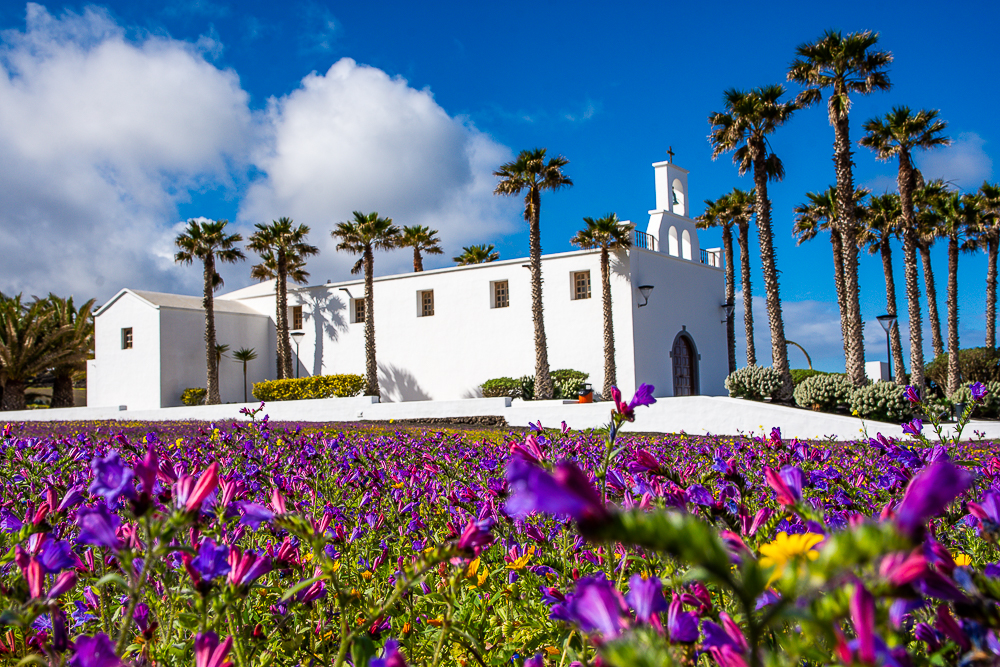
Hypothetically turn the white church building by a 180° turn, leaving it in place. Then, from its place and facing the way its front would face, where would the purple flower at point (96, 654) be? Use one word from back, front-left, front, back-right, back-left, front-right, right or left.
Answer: back-left

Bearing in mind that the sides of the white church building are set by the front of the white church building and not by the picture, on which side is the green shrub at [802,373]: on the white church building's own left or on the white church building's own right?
on the white church building's own left

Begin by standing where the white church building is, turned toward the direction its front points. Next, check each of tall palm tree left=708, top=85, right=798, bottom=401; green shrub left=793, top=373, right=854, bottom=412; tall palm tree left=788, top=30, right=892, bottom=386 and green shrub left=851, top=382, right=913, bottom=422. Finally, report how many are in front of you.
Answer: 4

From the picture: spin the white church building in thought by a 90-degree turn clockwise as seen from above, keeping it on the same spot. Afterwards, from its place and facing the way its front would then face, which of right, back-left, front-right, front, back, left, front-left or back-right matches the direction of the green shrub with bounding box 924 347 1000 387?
back-left

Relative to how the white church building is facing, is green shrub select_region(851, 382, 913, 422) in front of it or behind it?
in front

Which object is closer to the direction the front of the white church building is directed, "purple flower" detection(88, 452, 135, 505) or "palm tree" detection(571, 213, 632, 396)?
the palm tree

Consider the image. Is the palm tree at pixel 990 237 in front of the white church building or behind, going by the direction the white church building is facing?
in front

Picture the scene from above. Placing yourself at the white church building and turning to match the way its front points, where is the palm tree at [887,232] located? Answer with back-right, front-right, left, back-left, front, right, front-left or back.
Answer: front-left

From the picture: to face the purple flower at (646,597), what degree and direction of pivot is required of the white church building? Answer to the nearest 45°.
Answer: approximately 45° to its right

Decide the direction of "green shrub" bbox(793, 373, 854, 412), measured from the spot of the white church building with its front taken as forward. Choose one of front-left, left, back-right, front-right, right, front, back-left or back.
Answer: front

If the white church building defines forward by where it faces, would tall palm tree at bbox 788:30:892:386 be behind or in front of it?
in front

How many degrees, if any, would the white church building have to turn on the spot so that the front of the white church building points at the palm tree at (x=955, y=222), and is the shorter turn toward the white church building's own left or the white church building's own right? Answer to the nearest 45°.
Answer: approximately 45° to the white church building's own left

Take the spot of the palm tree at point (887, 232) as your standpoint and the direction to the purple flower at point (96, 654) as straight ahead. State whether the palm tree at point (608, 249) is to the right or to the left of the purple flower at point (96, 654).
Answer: right

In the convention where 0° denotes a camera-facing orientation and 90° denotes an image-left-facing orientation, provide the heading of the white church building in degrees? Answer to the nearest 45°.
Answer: approximately 315°

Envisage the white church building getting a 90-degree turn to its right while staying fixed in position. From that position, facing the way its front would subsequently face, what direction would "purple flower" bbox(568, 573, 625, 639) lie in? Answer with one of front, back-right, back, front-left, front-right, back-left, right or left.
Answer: front-left
